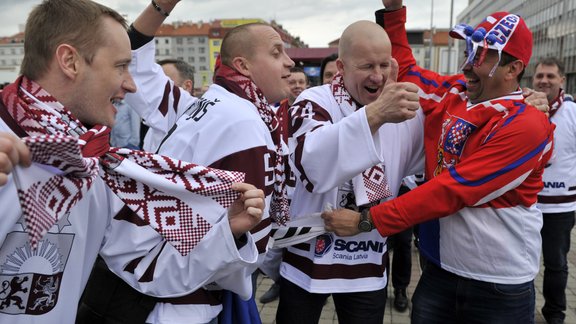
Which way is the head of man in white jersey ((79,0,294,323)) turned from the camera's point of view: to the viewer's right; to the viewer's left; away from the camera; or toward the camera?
to the viewer's right

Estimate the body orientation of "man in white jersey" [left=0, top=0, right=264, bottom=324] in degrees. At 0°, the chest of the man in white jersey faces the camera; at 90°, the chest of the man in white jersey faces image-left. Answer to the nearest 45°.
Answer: approximately 315°

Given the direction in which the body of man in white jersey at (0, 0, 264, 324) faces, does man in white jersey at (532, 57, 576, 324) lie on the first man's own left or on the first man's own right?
on the first man's own left

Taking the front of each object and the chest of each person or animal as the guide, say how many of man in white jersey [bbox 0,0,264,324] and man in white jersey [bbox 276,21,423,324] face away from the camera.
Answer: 0

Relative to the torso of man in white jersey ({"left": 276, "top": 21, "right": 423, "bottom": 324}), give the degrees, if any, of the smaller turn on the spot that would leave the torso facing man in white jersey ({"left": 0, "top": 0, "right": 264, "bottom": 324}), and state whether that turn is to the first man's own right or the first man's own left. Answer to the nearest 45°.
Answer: approximately 90° to the first man's own right

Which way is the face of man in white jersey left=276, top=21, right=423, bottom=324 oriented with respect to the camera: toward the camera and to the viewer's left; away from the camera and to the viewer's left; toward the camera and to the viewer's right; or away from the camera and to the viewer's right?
toward the camera and to the viewer's right

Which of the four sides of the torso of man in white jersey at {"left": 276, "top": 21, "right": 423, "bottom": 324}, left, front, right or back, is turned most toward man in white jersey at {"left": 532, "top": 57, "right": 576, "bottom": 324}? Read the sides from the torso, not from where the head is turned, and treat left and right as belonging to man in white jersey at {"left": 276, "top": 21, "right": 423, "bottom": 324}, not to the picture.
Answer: left

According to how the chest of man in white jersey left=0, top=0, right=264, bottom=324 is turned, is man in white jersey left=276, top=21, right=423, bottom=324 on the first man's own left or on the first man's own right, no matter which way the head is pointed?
on the first man's own left

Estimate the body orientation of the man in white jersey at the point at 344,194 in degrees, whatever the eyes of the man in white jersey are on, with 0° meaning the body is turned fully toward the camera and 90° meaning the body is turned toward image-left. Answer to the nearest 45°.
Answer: approximately 315°
